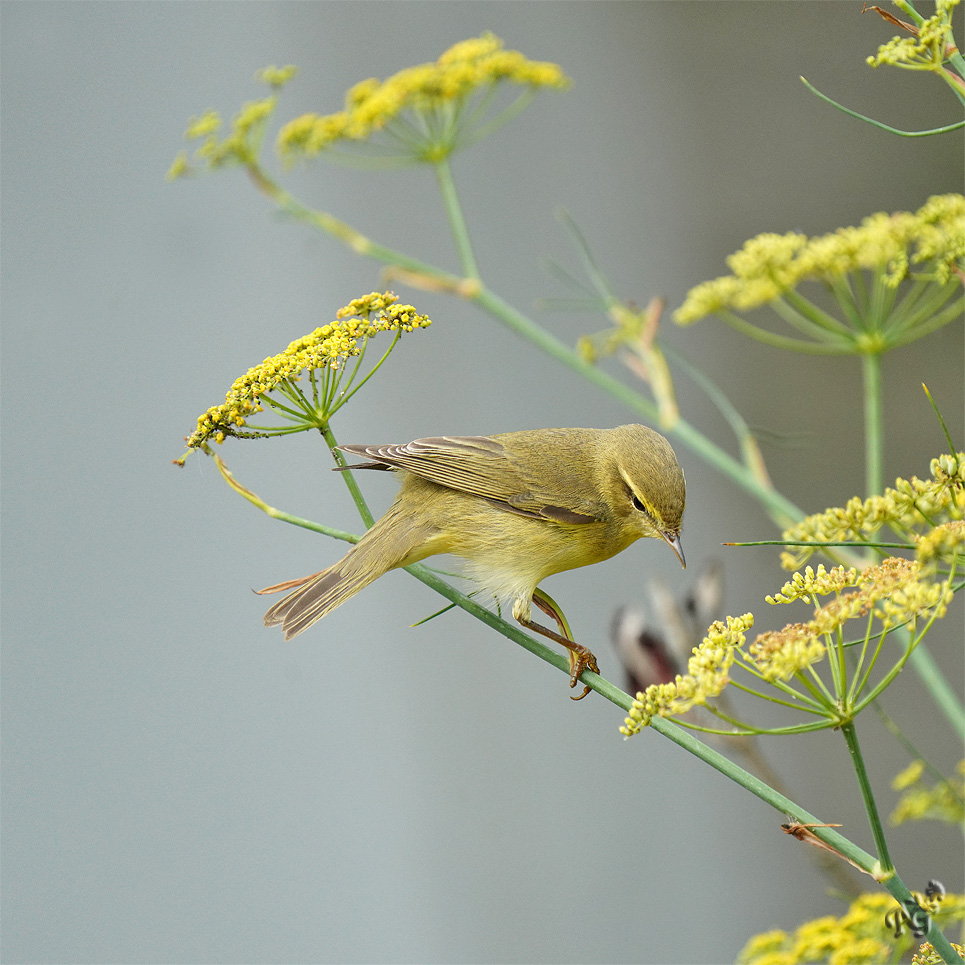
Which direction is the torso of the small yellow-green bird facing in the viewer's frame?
to the viewer's right
